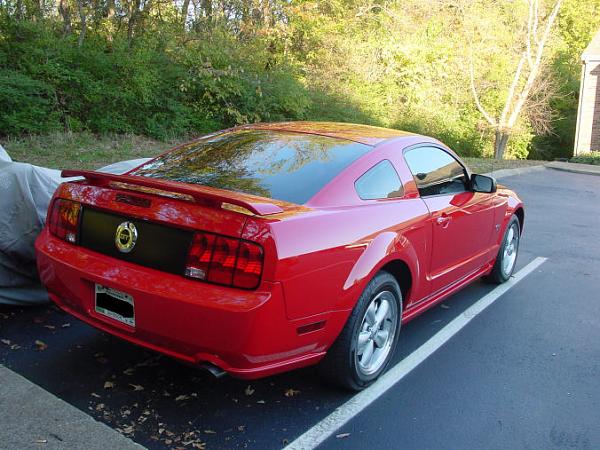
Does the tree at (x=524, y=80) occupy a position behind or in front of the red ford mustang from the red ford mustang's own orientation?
in front

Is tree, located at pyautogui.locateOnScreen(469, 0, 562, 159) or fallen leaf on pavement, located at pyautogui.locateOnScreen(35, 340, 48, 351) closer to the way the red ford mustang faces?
the tree

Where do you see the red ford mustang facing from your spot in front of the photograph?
facing away from the viewer and to the right of the viewer

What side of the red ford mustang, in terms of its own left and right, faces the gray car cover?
left
